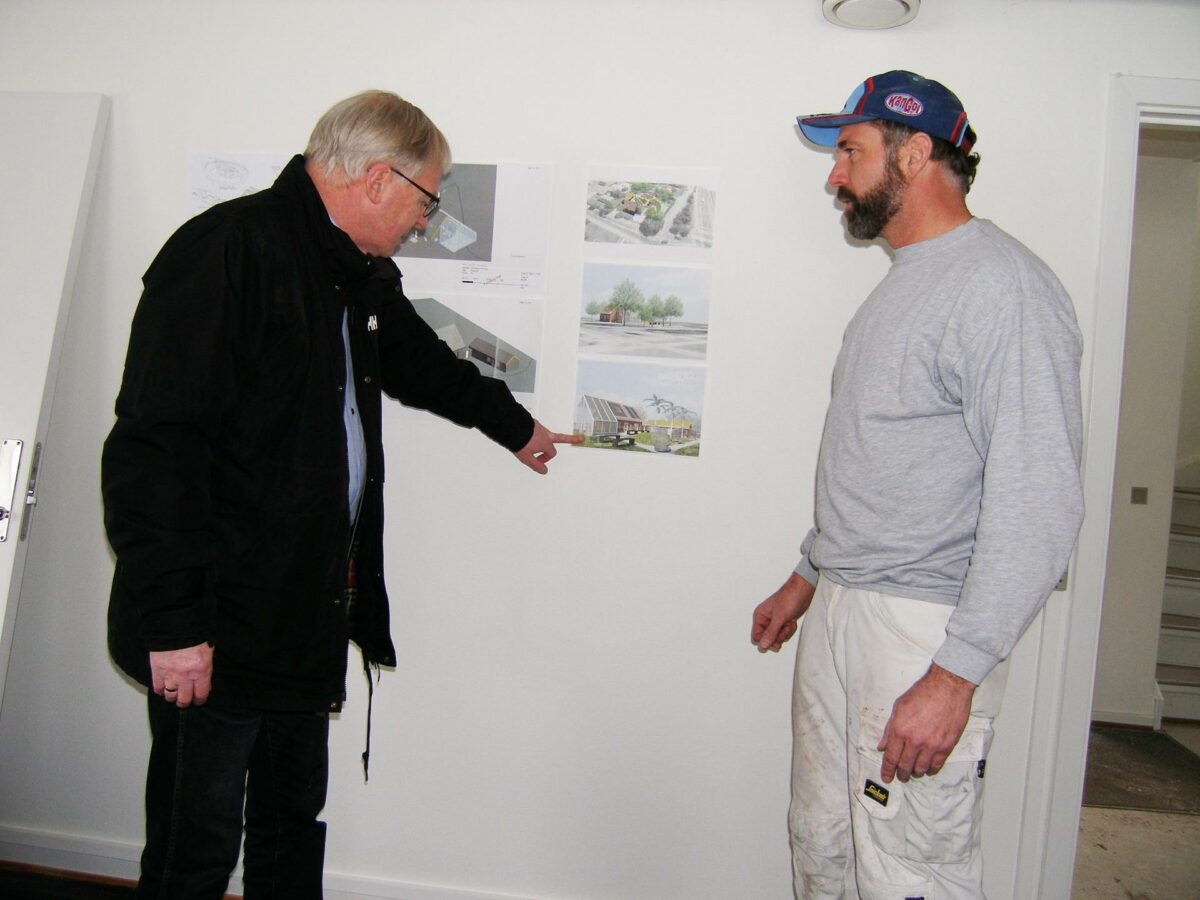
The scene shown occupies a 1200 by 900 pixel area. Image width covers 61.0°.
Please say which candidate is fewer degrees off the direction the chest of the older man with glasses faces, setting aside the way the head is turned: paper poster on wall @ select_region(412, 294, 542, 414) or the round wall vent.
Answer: the round wall vent

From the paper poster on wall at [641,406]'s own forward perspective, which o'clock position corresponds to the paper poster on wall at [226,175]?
the paper poster on wall at [226,175] is roughly at 3 o'clock from the paper poster on wall at [641,406].

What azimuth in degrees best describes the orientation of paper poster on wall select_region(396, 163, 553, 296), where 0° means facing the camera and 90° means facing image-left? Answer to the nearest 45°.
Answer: approximately 0°

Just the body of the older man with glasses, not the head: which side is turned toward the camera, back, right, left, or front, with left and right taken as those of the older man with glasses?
right

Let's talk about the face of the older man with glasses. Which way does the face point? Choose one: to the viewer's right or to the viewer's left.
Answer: to the viewer's right

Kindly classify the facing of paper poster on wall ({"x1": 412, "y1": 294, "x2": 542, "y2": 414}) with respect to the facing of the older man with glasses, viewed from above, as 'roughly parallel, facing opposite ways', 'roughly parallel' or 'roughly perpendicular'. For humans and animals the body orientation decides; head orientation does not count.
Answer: roughly perpendicular

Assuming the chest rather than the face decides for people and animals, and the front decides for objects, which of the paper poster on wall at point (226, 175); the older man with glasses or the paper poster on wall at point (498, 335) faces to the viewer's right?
the older man with glasses

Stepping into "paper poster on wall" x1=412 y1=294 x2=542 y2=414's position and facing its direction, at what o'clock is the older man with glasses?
The older man with glasses is roughly at 1 o'clock from the paper poster on wall.

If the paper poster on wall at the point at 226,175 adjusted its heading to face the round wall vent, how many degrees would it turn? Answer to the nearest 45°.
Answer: approximately 45° to its left

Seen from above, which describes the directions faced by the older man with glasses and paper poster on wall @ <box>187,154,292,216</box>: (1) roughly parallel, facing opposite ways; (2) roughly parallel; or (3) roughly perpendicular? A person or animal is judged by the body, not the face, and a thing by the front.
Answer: roughly perpendicular
